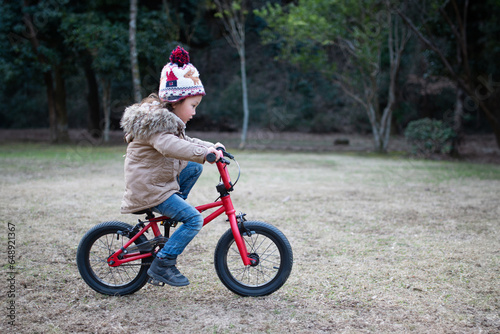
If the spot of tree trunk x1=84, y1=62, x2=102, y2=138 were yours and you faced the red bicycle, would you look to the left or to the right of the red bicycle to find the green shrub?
left

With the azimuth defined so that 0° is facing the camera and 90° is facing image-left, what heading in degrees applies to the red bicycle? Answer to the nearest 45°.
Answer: approximately 270°

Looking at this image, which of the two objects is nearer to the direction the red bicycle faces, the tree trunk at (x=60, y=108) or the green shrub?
the green shrub

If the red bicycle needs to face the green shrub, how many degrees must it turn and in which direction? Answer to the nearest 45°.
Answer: approximately 45° to its left

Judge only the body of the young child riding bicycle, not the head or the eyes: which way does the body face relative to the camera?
to the viewer's right

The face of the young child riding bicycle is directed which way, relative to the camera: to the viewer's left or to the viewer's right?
to the viewer's right
